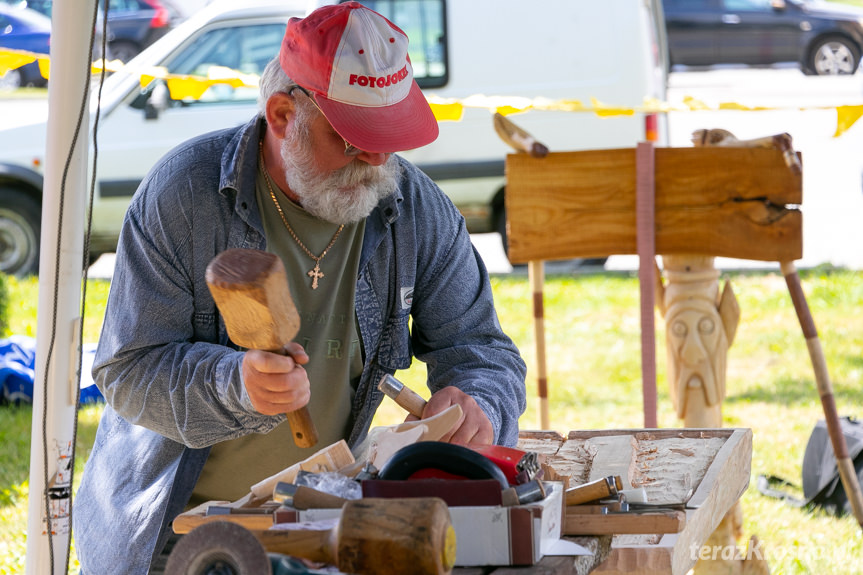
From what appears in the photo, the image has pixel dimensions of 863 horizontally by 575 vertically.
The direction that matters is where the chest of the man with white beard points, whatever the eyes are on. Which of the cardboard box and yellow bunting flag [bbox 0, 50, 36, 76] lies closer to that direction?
the cardboard box

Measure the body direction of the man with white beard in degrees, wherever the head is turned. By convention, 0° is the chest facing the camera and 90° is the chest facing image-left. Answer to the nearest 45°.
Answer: approximately 315°

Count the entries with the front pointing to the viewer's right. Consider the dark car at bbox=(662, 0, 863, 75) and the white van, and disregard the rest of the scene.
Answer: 1

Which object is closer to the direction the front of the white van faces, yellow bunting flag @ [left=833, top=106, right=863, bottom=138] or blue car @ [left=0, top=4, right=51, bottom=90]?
the blue car

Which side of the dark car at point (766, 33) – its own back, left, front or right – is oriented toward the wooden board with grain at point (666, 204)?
right

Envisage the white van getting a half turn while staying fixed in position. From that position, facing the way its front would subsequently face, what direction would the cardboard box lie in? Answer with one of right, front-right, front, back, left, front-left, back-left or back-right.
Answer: right

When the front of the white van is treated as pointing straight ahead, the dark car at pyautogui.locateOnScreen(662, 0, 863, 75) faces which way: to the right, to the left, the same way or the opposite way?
the opposite way

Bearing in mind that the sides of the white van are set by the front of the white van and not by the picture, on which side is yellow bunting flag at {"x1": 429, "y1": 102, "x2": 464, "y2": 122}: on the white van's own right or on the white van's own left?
on the white van's own left

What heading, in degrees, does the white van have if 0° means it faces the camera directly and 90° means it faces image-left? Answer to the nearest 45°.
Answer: approximately 90°

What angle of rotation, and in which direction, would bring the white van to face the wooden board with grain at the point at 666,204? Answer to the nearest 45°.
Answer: approximately 90° to its left

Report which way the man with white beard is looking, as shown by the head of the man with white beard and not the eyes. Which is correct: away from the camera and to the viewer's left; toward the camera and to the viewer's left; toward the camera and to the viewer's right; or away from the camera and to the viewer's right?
toward the camera and to the viewer's right

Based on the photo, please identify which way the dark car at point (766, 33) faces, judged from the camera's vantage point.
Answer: facing to the right of the viewer

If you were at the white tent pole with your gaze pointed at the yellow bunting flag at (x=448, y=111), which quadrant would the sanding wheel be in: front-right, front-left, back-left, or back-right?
back-right
